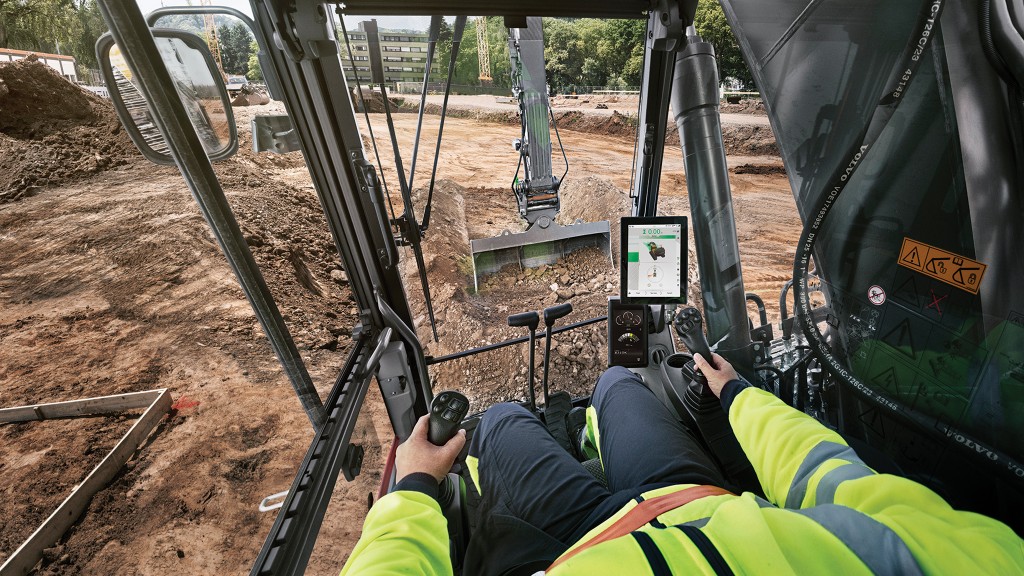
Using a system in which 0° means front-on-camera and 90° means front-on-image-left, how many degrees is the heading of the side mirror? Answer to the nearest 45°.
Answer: approximately 0°

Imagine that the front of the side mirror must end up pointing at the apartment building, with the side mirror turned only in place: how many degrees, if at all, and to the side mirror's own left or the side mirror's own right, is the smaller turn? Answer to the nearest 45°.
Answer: approximately 135° to the side mirror's own left

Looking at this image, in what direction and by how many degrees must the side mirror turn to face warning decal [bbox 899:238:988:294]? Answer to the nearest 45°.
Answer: approximately 45° to its left

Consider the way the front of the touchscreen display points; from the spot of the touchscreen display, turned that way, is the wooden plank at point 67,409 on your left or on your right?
on your right

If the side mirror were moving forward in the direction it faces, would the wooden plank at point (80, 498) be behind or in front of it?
behind

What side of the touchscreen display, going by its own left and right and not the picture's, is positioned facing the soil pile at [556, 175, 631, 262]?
back

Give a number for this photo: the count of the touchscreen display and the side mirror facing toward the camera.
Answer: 2
